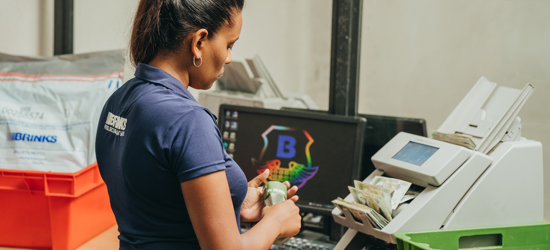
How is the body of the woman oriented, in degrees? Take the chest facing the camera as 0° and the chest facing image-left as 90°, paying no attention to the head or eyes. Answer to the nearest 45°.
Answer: approximately 225°

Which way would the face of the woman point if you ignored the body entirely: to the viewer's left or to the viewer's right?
to the viewer's right

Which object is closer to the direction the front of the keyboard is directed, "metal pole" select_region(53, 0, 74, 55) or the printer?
the metal pole

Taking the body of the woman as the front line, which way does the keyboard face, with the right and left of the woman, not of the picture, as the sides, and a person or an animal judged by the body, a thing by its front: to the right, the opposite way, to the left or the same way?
the opposite way

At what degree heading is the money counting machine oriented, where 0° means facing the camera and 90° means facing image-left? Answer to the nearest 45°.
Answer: approximately 45°

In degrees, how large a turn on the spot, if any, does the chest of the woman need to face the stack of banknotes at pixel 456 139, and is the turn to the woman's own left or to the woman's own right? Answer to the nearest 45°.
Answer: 0° — they already face it
